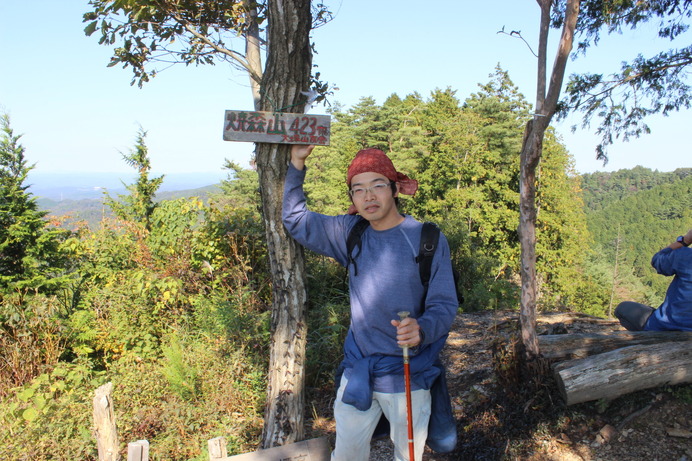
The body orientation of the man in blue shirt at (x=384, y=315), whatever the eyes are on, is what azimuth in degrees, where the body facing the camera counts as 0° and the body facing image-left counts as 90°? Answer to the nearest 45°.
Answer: approximately 0°

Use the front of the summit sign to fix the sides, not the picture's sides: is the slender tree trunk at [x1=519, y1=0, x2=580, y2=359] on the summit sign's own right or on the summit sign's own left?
on the summit sign's own left

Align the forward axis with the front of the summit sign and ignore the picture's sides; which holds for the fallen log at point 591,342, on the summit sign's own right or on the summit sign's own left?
on the summit sign's own left

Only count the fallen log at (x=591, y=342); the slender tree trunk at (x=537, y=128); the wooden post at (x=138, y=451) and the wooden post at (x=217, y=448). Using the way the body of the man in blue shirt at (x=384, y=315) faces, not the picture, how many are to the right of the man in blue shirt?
2

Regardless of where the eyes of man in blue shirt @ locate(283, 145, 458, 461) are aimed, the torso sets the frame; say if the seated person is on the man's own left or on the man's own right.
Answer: on the man's own left

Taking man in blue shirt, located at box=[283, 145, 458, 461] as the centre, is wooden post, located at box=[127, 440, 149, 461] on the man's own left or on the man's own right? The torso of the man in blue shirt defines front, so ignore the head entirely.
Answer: on the man's own right

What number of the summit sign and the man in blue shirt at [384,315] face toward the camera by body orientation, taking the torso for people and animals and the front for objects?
2

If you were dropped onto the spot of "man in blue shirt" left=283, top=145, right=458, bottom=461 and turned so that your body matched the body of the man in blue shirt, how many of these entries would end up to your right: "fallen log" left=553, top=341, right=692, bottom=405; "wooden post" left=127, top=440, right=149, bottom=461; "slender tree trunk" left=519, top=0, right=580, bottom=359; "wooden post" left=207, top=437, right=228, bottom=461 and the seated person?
2

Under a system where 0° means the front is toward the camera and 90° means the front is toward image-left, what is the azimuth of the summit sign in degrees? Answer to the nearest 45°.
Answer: approximately 0°
